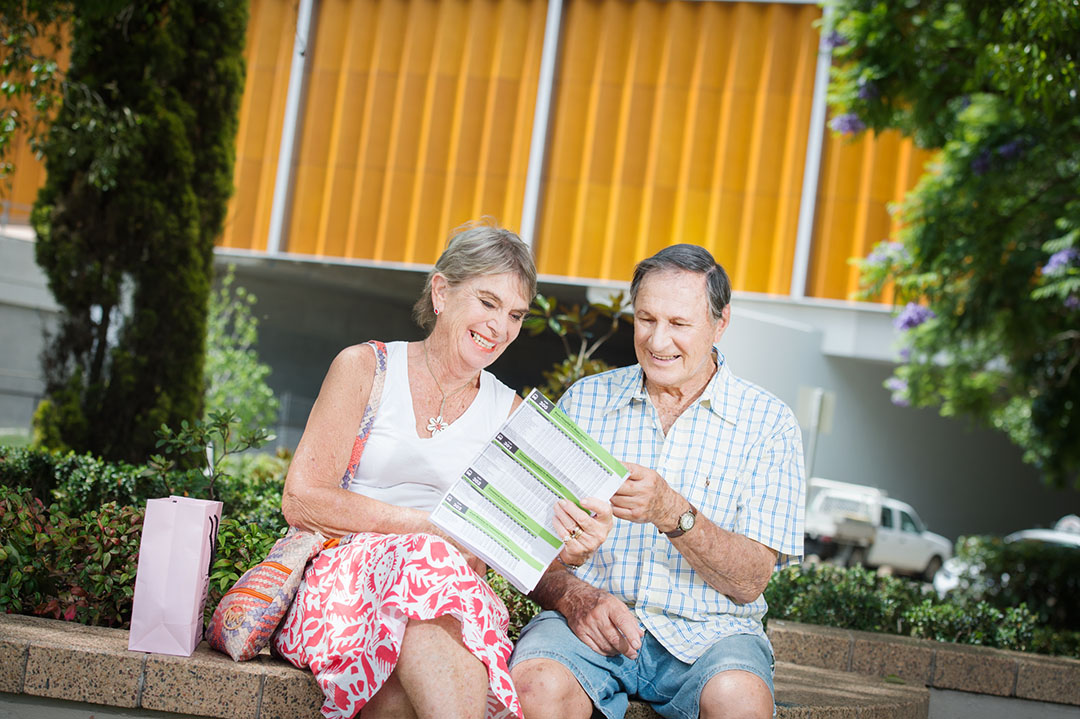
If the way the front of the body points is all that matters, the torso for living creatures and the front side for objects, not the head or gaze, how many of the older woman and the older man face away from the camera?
0

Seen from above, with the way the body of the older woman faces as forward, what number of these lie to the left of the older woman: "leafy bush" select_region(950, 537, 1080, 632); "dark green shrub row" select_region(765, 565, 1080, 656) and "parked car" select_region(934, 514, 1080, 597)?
3

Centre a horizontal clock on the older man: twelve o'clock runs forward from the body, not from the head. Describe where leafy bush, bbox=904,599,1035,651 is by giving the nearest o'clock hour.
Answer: The leafy bush is roughly at 7 o'clock from the older man.

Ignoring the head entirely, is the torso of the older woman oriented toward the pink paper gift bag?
no

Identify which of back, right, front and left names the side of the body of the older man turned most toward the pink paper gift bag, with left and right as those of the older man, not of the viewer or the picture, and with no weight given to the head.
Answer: right

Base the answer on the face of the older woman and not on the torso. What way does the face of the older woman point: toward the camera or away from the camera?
toward the camera

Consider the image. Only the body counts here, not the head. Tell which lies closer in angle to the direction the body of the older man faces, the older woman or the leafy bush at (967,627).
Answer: the older woman

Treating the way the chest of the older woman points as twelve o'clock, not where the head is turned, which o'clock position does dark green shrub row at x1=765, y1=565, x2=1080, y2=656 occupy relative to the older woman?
The dark green shrub row is roughly at 9 o'clock from the older woman.

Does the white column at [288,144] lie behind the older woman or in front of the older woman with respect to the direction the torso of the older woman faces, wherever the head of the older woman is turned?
behind

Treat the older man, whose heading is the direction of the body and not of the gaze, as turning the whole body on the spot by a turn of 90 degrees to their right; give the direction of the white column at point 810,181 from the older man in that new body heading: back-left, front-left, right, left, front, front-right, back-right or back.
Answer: right

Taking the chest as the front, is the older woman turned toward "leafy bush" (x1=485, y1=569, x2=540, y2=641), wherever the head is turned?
no

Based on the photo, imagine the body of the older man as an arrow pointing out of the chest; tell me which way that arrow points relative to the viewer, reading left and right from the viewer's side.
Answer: facing the viewer

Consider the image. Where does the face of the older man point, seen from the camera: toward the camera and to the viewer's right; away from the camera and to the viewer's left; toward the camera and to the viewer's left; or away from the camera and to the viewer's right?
toward the camera and to the viewer's left

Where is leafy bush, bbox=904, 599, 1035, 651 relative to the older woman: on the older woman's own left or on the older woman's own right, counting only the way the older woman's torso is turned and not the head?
on the older woman's own left

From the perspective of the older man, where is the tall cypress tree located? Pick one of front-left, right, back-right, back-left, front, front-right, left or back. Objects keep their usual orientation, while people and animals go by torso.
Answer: back-right

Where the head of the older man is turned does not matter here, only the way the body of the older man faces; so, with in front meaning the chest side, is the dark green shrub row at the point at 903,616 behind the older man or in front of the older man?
behind
